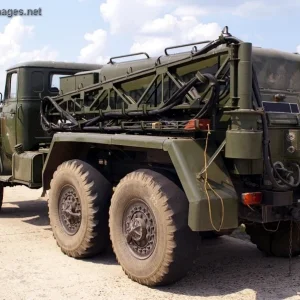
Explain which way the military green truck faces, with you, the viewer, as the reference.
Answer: facing away from the viewer and to the left of the viewer
